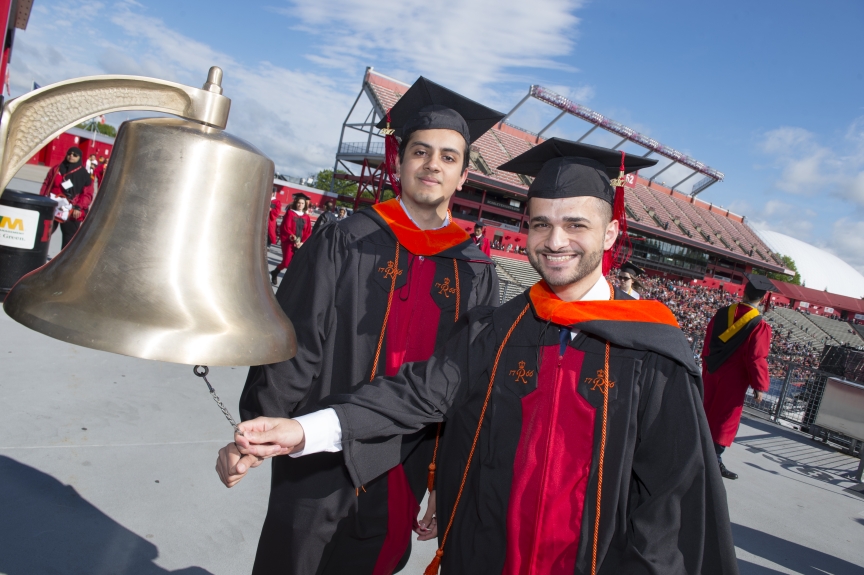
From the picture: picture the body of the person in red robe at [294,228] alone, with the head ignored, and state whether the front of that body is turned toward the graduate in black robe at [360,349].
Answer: yes

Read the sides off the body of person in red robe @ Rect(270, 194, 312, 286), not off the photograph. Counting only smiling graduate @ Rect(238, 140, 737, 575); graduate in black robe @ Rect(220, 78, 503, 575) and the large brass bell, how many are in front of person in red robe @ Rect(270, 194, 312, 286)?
3

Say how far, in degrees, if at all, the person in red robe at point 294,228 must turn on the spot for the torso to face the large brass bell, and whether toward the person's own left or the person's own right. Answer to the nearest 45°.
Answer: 0° — they already face it

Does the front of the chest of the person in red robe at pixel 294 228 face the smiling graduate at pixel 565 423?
yes

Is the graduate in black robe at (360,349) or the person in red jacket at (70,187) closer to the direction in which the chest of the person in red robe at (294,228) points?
the graduate in black robe

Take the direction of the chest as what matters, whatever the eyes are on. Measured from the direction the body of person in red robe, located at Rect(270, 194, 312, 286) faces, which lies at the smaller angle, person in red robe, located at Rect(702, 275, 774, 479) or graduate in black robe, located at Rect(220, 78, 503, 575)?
the graduate in black robe

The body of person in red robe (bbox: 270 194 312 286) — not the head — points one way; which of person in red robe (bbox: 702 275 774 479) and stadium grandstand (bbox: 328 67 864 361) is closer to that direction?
the person in red robe

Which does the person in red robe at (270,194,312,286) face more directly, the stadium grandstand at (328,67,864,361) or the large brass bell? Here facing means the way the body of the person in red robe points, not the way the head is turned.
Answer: the large brass bell

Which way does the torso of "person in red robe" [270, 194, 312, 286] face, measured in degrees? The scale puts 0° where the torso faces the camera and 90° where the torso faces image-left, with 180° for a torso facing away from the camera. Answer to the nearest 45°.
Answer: approximately 0°

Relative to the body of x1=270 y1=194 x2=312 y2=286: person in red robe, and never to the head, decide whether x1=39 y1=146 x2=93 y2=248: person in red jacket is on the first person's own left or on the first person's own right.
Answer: on the first person's own right

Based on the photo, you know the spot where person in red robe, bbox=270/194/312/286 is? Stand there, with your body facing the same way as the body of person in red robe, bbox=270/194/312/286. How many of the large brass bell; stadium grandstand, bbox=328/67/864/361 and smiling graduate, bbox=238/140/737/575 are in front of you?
2

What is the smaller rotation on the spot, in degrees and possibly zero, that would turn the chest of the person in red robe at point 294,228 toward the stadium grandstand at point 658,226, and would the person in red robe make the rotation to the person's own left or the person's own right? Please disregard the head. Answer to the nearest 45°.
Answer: approximately 135° to the person's own left
